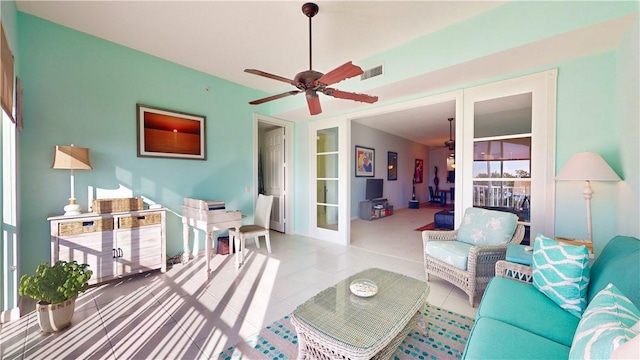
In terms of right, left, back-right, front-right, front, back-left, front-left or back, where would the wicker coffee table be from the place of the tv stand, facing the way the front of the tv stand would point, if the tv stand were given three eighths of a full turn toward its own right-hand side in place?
left

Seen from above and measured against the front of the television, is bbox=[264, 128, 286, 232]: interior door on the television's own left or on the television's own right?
on the television's own right

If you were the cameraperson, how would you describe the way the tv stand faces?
facing the viewer and to the right of the viewer

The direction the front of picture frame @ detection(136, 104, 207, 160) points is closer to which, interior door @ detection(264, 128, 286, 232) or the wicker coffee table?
the wicker coffee table

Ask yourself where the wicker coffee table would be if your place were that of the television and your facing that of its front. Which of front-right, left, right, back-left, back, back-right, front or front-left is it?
front-right

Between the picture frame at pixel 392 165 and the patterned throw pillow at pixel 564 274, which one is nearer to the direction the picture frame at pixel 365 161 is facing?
the patterned throw pillow

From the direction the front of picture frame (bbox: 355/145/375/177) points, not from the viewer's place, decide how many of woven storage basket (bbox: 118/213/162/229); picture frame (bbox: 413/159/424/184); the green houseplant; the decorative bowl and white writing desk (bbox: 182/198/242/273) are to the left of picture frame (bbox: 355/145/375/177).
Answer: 1

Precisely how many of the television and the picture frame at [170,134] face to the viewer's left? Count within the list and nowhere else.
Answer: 0

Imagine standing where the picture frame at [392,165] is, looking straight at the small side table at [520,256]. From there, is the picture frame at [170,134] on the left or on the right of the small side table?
right
